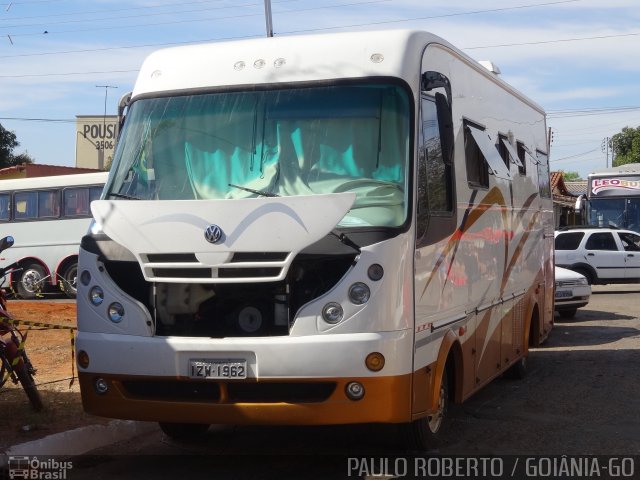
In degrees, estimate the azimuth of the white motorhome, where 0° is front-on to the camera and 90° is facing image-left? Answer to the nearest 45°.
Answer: approximately 45°

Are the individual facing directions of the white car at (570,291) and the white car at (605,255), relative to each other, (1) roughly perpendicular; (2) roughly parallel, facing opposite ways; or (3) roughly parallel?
roughly perpendicular

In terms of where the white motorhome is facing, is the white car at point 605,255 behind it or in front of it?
behind

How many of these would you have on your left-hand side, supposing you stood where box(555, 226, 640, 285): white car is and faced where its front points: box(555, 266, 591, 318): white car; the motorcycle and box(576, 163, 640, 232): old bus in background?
1

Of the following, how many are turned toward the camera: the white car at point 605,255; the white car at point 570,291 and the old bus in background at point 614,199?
2

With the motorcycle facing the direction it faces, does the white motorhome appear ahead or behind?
ahead

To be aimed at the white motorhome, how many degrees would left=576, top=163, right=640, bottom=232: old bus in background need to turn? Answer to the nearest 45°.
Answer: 0° — it already faces it

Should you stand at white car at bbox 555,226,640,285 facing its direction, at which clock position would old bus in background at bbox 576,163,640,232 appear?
The old bus in background is roughly at 9 o'clock from the white car.
